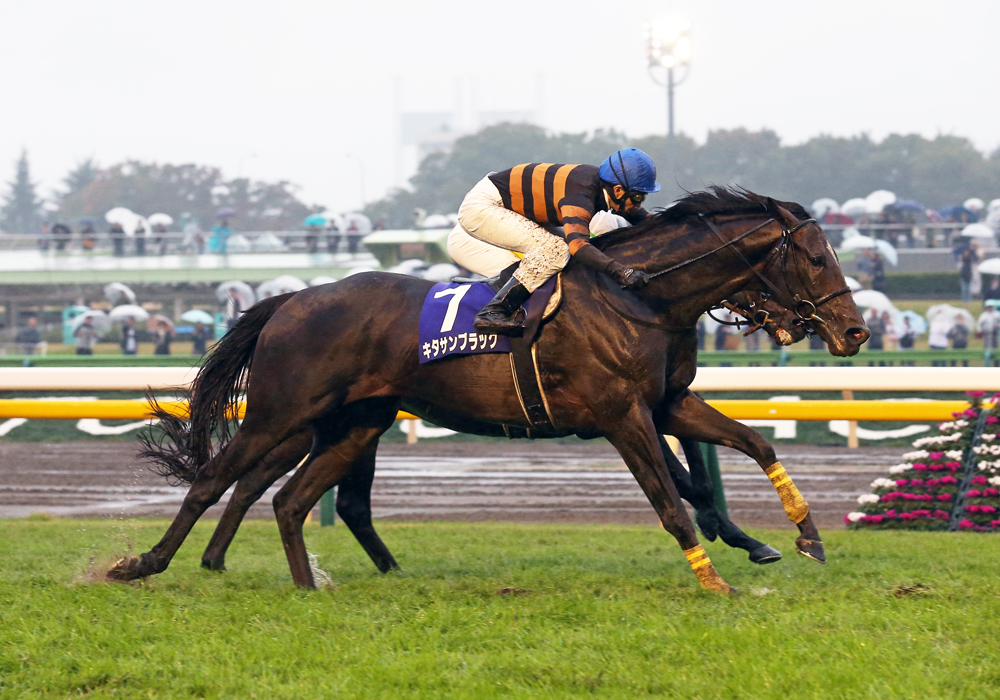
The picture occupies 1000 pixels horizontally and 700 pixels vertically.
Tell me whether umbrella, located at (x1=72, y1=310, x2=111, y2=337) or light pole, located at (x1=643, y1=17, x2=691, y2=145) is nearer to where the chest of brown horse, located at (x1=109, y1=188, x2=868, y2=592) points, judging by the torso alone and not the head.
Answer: the light pole

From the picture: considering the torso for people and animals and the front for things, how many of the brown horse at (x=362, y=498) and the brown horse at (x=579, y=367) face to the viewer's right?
2

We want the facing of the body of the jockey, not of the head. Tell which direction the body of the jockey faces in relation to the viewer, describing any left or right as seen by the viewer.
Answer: facing to the right of the viewer

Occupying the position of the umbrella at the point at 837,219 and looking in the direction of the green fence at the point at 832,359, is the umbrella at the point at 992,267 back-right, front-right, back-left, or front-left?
front-left

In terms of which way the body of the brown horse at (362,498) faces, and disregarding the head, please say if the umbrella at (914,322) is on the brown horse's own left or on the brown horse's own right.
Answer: on the brown horse's own left

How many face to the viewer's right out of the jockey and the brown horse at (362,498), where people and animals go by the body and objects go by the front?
2

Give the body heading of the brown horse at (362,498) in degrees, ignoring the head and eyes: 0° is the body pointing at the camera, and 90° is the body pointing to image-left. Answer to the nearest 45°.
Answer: approximately 270°

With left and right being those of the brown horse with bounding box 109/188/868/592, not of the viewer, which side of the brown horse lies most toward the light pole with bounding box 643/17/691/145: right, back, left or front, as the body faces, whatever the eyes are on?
left

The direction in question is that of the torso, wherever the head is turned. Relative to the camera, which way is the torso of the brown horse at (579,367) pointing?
to the viewer's right

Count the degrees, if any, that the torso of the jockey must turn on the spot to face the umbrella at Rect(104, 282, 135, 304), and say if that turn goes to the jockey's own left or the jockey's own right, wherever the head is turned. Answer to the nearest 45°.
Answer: approximately 135° to the jockey's own left

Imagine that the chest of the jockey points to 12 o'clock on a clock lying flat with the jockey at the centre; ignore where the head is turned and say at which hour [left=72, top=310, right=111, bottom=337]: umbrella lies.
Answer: The umbrella is roughly at 8 o'clock from the jockey.

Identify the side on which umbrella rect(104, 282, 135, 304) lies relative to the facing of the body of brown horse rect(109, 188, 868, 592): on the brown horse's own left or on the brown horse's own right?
on the brown horse's own left
